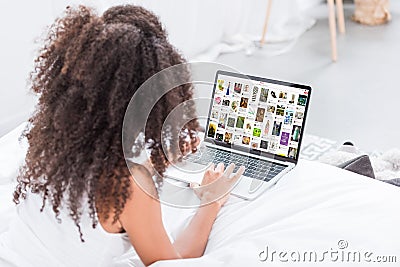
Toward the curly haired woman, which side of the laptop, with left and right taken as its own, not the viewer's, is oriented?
front

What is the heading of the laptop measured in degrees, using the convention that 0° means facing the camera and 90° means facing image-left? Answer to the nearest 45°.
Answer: approximately 45°

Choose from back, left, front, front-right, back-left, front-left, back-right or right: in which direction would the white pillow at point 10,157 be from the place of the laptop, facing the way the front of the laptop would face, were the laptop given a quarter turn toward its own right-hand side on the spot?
front-left
